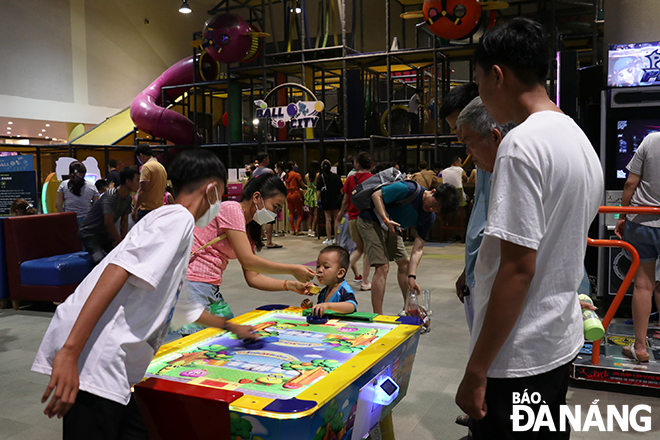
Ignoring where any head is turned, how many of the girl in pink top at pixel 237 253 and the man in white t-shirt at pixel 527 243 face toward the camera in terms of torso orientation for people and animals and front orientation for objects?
0

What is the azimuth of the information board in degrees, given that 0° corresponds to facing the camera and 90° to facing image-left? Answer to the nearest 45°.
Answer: approximately 0°

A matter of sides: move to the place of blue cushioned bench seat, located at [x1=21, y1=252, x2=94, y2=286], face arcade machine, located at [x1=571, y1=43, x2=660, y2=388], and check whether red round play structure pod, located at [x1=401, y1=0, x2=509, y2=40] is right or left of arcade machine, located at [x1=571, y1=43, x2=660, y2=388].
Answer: left

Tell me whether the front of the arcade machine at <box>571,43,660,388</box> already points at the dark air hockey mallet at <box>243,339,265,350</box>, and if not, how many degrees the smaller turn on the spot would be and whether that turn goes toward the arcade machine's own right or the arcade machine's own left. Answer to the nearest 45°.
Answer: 0° — it already faces it

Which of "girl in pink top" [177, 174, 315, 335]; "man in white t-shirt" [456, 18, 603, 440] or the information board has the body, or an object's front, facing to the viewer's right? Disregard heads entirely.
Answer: the girl in pink top

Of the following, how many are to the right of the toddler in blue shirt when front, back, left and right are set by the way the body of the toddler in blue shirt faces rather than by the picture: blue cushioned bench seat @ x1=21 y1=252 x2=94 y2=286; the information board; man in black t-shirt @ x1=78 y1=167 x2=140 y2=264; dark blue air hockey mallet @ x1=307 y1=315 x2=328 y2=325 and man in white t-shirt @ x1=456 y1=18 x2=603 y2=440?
3

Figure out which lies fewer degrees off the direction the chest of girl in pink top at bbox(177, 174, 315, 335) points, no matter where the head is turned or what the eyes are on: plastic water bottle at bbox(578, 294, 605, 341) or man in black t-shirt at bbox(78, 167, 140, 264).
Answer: the plastic water bottle

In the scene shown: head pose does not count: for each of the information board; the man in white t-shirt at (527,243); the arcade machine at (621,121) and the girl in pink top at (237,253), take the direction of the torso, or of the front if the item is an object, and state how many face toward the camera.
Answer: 2

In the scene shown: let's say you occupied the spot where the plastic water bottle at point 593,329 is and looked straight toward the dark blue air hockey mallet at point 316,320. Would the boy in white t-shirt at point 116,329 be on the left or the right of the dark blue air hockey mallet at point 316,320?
left

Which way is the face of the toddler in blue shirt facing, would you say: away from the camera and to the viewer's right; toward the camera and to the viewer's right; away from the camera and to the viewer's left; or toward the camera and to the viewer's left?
toward the camera and to the viewer's left

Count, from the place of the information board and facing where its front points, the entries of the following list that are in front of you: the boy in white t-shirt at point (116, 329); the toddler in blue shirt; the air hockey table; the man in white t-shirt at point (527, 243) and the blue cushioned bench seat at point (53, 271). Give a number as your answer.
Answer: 5

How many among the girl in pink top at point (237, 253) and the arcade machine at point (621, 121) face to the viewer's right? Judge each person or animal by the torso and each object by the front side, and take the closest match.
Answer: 1

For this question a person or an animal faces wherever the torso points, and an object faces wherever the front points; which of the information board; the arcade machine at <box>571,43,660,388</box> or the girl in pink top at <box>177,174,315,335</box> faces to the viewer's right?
the girl in pink top
